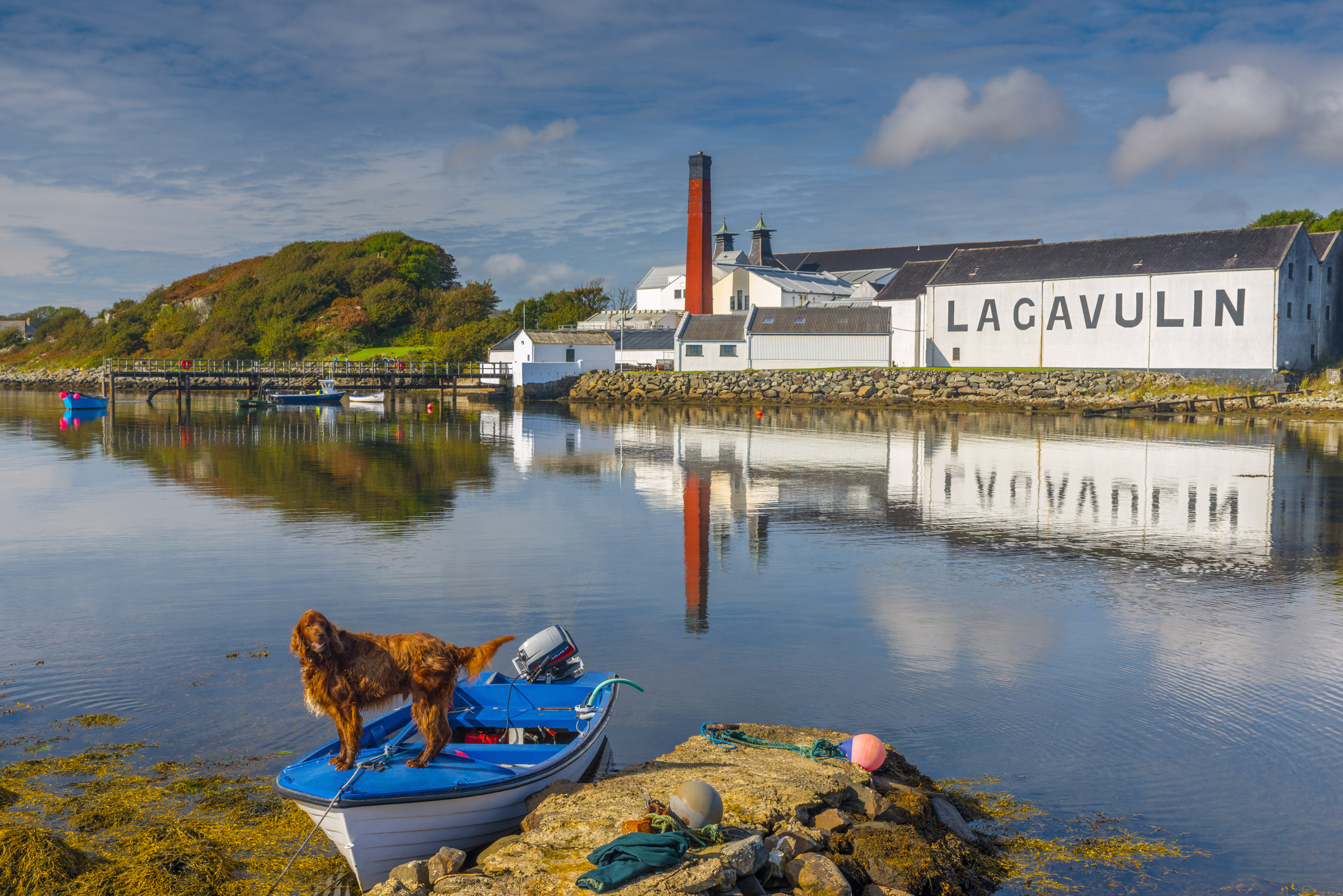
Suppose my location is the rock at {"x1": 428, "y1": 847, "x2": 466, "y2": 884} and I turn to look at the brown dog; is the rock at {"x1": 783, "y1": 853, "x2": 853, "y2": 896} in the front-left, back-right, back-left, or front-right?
back-right

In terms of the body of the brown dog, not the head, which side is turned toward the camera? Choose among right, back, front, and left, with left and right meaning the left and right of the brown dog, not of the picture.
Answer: left

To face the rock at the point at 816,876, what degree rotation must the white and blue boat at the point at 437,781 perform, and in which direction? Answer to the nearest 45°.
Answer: approximately 90° to its left

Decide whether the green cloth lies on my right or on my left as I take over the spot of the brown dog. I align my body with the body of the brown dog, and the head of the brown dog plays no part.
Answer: on my left

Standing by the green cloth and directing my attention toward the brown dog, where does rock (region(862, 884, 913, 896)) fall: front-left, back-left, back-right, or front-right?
back-right

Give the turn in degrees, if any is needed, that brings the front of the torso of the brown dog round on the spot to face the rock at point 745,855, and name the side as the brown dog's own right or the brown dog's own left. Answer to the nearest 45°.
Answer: approximately 135° to the brown dog's own left
